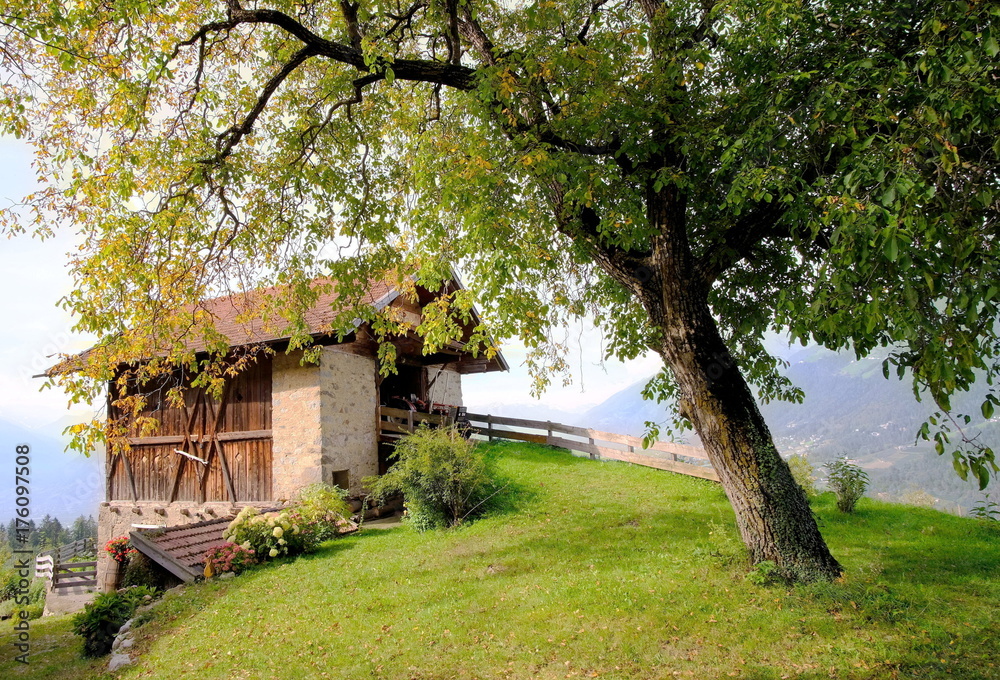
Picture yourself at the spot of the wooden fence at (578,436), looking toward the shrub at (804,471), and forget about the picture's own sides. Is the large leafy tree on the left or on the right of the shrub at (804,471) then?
right

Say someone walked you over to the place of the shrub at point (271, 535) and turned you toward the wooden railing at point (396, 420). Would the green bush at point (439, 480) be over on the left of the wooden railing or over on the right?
right
